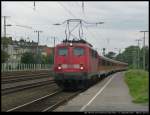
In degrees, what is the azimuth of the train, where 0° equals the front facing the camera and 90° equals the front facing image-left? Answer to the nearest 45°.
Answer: approximately 45°
